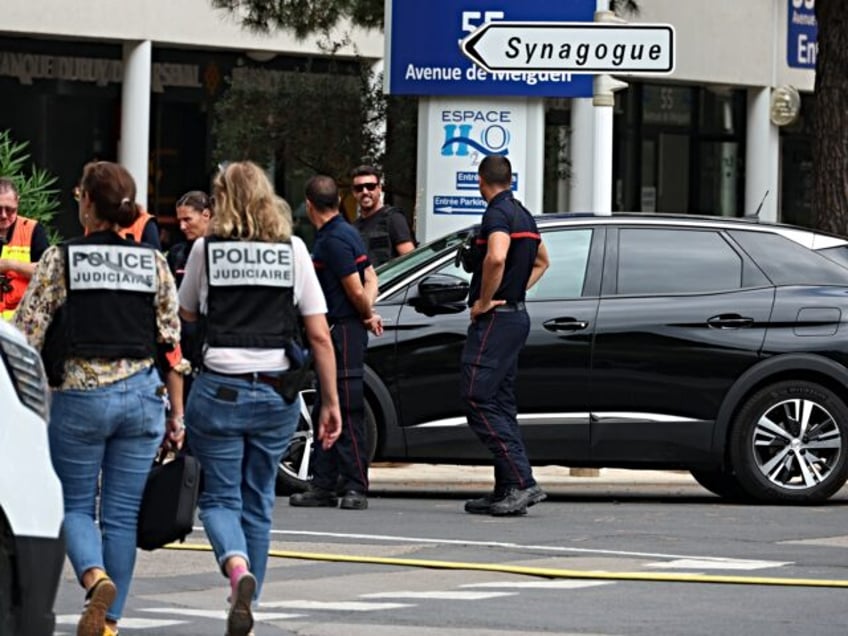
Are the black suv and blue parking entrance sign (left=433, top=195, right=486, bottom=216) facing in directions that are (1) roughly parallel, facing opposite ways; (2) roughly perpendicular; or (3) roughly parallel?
roughly perpendicular

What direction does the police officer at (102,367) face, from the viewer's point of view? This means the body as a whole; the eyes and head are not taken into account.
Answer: away from the camera

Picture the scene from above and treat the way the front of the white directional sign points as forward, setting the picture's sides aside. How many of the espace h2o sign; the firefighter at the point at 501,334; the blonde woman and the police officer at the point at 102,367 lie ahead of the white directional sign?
3

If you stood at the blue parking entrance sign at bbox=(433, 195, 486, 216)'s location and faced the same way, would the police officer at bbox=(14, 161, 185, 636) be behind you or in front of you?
in front

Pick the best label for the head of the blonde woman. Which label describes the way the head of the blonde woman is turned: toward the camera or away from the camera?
away from the camera

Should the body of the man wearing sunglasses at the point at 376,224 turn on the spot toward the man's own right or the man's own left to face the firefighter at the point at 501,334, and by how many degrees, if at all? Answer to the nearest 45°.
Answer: approximately 45° to the man's own left

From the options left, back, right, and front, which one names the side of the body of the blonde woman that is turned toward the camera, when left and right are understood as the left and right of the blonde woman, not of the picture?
back

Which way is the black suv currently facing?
to the viewer's left

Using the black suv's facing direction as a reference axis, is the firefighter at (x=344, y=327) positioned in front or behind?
in front

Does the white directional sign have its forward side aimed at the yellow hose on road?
yes
